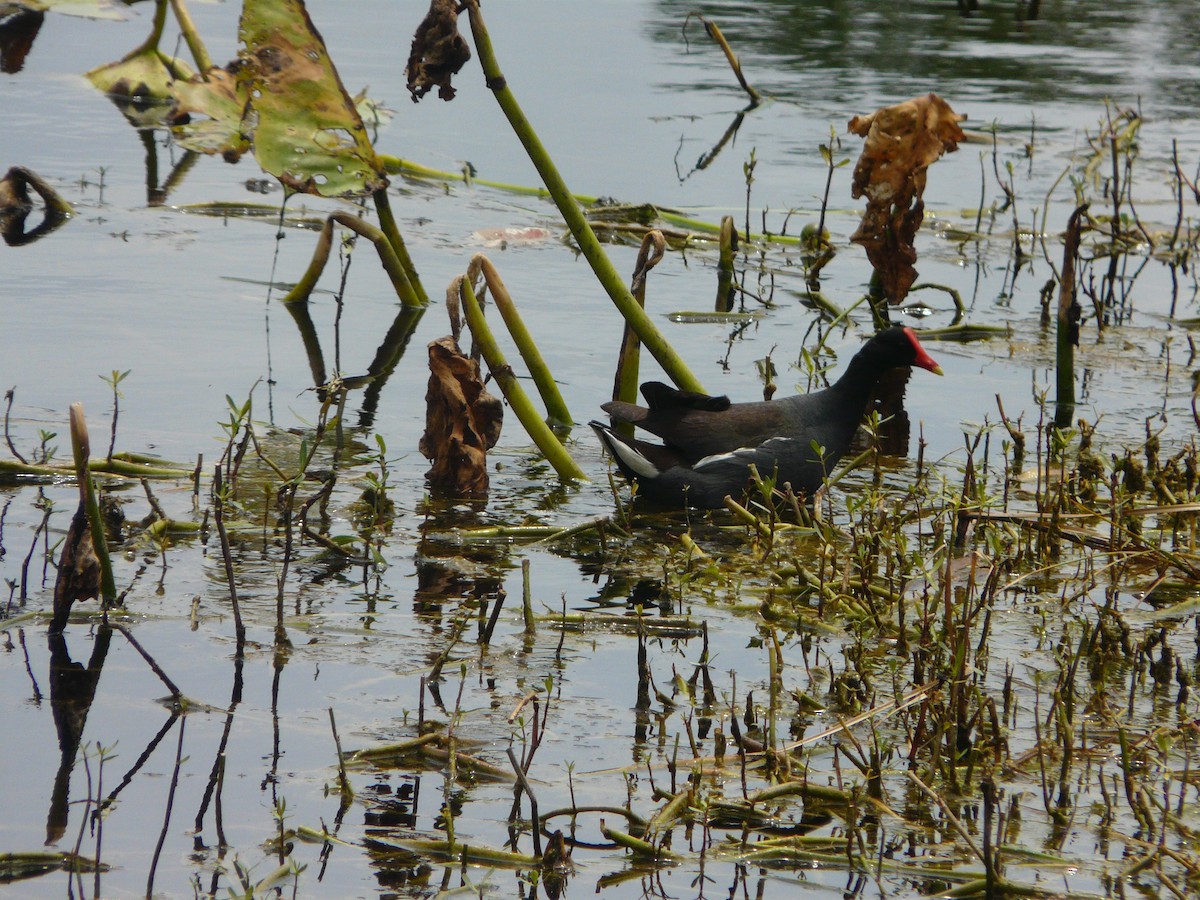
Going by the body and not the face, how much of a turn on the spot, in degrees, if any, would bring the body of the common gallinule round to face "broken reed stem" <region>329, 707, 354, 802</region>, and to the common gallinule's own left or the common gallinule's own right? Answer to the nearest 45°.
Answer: approximately 90° to the common gallinule's own right

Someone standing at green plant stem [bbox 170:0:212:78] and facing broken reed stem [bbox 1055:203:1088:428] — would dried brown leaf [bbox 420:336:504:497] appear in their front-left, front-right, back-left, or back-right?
front-right

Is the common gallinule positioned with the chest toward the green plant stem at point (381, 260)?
no

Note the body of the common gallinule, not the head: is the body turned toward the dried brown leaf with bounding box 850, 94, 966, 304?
no

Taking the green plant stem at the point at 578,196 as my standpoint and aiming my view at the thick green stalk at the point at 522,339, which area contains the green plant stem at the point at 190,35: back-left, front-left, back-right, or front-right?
back-right

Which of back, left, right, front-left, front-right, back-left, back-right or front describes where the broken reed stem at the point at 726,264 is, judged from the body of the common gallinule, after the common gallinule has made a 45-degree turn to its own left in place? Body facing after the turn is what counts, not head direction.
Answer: front-left

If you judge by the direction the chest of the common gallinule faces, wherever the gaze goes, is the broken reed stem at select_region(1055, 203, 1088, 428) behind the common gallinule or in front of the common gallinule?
in front

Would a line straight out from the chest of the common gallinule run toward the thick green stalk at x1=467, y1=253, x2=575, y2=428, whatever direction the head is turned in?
no

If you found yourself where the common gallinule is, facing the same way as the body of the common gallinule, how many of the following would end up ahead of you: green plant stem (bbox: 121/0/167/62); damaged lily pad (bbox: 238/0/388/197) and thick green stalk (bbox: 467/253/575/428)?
0

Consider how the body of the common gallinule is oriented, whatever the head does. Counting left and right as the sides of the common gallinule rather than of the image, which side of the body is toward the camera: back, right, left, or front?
right

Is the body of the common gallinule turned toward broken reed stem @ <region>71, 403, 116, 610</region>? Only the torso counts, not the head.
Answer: no

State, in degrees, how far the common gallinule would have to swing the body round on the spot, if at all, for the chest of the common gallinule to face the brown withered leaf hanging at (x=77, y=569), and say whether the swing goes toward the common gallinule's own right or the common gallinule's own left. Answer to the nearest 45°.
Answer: approximately 135° to the common gallinule's own right

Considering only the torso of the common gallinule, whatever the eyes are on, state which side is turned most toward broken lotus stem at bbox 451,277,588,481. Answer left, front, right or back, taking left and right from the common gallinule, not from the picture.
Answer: back

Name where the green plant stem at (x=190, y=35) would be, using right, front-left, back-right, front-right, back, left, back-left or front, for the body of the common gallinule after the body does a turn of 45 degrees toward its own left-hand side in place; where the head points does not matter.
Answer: left

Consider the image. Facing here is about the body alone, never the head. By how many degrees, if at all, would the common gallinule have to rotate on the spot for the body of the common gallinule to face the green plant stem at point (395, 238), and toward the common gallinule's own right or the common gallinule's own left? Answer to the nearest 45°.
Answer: approximately 135° to the common gallinule's own left

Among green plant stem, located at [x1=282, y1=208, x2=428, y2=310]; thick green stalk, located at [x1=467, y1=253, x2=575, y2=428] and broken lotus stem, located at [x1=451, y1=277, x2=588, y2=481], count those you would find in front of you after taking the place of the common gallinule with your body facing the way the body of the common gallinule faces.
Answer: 0
